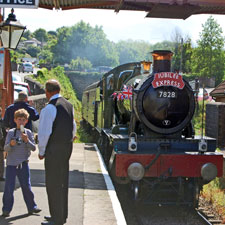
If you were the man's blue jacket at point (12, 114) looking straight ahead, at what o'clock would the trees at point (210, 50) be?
The trees is roughly at 1 o'clock from the man's blue jacket.

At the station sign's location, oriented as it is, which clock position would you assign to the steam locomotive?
The steam locomotive is roughly at 7 o'clock from the station sign.

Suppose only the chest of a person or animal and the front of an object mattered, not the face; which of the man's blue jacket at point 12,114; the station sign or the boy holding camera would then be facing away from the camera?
the man's blue jacket

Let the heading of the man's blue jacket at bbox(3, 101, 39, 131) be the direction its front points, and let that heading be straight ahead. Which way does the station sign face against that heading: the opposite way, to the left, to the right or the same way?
the opposite way

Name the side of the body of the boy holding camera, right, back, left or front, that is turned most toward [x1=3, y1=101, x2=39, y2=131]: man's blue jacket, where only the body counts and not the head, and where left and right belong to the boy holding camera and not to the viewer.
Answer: back

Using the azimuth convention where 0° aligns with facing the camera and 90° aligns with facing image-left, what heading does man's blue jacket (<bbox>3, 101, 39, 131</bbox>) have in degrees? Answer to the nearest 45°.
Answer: approximately 180°
